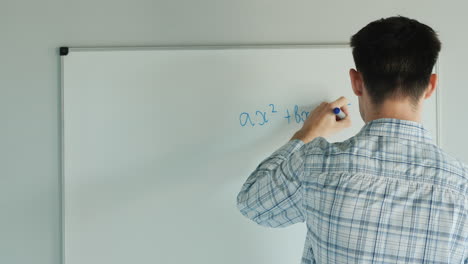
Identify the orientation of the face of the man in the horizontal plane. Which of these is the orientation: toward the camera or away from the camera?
away from the camera

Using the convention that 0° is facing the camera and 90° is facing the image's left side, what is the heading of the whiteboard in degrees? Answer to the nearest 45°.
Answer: approximately 0°

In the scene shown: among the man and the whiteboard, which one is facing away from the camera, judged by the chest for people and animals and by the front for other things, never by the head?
the man

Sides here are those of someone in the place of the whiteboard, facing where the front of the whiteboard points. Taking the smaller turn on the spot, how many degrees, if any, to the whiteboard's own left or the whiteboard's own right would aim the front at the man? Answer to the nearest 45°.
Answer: approximately 45° to the whiteboard's own left

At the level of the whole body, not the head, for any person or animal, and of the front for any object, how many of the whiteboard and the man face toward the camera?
1

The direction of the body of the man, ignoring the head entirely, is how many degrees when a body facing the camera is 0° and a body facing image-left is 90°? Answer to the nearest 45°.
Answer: approximately 180°

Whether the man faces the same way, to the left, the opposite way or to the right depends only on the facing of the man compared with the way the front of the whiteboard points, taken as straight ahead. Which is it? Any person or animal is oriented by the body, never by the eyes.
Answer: the opposite way
